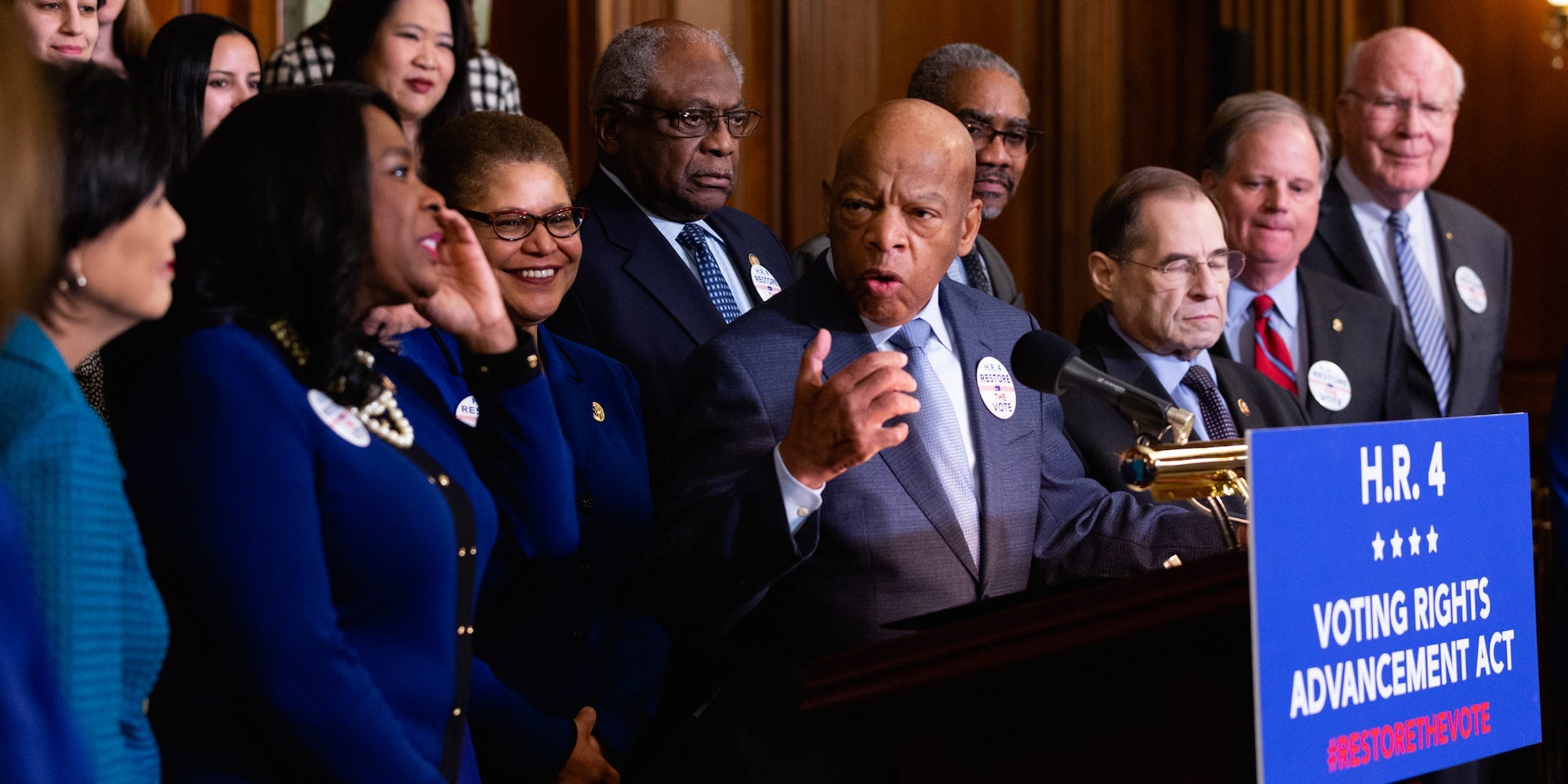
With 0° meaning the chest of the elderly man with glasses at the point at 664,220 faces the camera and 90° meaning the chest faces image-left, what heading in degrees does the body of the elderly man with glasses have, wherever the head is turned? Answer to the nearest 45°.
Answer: approximately 315°

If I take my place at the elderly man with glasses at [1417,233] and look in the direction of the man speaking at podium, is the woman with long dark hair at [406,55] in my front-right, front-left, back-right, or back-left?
front-right

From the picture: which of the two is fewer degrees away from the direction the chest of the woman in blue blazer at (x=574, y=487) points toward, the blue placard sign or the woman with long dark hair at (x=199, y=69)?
the blue placard sign

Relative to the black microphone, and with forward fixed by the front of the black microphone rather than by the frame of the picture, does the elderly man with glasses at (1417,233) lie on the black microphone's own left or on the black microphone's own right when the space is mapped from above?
on the black microphone's own right

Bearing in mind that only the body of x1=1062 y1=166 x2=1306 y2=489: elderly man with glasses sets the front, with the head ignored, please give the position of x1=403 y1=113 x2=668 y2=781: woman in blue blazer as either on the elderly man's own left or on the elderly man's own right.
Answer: on the elderly man's own right

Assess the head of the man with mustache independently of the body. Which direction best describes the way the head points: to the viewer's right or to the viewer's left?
to the viewer's right

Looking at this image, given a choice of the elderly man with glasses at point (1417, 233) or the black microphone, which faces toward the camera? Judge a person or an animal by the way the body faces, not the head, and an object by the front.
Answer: the elderly man with glasses

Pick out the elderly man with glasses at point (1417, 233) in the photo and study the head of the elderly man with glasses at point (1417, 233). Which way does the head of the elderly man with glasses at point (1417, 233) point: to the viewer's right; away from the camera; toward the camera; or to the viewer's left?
toward the camera

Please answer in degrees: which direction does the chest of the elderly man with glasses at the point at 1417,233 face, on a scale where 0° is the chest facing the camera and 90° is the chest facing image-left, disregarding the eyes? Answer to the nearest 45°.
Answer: approximately 0°

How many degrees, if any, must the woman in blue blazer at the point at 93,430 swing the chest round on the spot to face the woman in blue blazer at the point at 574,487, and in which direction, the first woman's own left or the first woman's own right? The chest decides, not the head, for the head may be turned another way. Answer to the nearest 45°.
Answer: approximately 45° to the first woman's own left

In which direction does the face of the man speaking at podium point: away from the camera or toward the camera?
toward the camera

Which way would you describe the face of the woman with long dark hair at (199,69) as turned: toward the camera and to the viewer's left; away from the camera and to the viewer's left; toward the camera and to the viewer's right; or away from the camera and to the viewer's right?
toward the camera and to the viewer's right

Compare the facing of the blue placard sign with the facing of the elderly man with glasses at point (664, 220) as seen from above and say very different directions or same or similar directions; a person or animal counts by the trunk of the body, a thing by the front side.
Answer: same or similar directions

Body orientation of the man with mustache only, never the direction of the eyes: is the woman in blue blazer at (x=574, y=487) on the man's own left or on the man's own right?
on the man's own right
